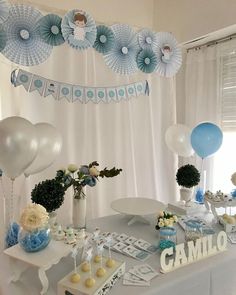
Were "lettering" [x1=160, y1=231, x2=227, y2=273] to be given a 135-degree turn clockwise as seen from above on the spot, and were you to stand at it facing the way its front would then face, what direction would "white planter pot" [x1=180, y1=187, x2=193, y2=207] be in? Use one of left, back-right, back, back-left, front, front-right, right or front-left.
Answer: right

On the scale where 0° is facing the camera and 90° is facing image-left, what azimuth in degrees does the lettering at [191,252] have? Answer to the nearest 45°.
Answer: approximately 315°

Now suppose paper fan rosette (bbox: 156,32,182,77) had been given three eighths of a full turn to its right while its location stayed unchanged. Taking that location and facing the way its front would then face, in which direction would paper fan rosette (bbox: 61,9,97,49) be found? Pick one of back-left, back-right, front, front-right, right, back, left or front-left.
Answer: front-left

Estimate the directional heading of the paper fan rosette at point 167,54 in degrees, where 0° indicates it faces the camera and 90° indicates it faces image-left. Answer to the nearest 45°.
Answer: approximately 315°

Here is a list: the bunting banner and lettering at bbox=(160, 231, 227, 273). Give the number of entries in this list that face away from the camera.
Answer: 0

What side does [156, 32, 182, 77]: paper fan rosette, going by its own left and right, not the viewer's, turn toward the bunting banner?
right

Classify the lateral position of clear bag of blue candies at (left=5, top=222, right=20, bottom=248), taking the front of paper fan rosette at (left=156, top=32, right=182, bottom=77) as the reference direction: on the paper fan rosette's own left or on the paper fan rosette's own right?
on the paper fan rosette's own right

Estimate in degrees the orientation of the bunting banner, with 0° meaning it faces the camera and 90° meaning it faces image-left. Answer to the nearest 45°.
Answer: approximately 315°
